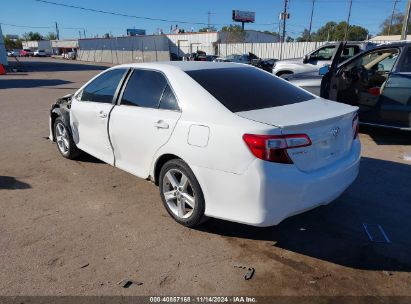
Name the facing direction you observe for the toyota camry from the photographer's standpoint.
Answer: facing away from the viewer and to the left of the viewer
